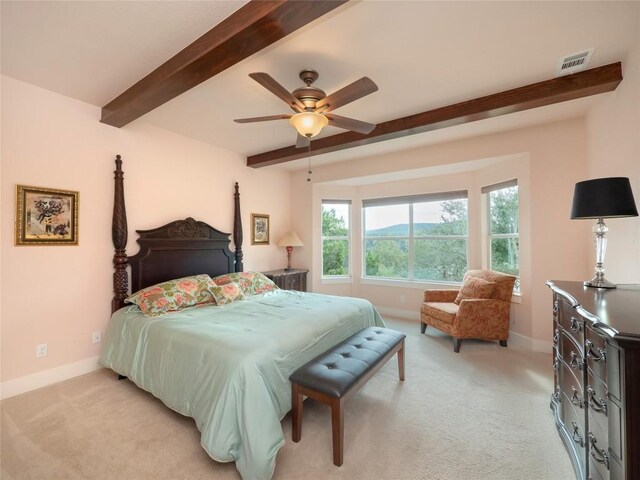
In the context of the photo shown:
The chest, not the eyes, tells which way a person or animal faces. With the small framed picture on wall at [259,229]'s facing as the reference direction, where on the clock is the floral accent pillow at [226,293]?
The floral accent pillow is roughly at 2 o'clock from the small framed picture on wall.

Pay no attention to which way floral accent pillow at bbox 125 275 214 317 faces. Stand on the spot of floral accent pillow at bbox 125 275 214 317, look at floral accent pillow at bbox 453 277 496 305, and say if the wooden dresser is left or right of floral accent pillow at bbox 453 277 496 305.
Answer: right

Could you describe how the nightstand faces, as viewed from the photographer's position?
facing the viewer and to the right of the viewer

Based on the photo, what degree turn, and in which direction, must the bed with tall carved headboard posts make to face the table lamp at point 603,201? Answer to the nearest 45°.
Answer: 0° — it already faces it

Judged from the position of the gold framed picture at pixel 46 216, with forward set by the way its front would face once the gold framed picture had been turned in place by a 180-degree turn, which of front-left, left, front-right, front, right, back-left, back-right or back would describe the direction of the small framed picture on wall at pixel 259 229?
back-right

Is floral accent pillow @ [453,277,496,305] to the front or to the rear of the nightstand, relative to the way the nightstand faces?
to the front

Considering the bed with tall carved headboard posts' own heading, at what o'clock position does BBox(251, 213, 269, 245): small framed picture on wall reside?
The small framed picture on wall is roughly at 8 o'clock from the bed with tall carved headboard posts.

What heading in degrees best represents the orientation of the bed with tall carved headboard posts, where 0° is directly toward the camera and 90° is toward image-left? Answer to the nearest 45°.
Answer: approximately 315°

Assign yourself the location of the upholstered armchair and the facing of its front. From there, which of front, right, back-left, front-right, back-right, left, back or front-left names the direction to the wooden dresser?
front-left

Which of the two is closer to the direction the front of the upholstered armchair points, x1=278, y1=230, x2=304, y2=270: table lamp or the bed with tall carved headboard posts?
the bed with tall carved headboard posts

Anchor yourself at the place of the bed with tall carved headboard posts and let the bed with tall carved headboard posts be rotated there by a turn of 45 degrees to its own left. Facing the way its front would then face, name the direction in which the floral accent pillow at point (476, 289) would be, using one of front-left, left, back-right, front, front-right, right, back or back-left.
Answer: front

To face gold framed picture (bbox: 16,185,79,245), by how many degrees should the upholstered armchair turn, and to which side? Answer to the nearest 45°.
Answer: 0° — it already faces it

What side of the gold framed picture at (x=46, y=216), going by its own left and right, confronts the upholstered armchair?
front

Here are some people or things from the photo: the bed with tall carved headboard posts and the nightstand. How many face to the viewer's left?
0

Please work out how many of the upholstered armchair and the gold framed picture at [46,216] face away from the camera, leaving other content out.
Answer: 0
